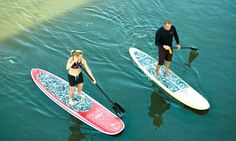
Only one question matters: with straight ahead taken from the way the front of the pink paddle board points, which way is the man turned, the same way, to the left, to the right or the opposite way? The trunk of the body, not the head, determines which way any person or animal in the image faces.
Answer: the same way

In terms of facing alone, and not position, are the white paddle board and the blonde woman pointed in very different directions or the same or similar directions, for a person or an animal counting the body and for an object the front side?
same or similar directions

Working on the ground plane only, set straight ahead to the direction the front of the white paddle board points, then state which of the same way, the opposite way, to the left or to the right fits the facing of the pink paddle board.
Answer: the same way

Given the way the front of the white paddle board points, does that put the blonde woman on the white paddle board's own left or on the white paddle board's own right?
on the white paddle board's own right

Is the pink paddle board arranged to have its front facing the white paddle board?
no

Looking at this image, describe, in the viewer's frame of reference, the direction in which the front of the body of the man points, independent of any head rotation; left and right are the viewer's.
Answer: facing the viewer and to the right of the viewer

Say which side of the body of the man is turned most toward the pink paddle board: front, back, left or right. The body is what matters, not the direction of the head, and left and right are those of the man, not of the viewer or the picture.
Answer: right

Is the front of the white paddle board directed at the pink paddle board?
no

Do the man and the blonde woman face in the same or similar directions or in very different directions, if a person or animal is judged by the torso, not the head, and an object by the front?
same or similar directions

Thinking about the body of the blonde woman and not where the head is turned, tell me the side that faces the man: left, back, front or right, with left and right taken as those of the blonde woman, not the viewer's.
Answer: left
